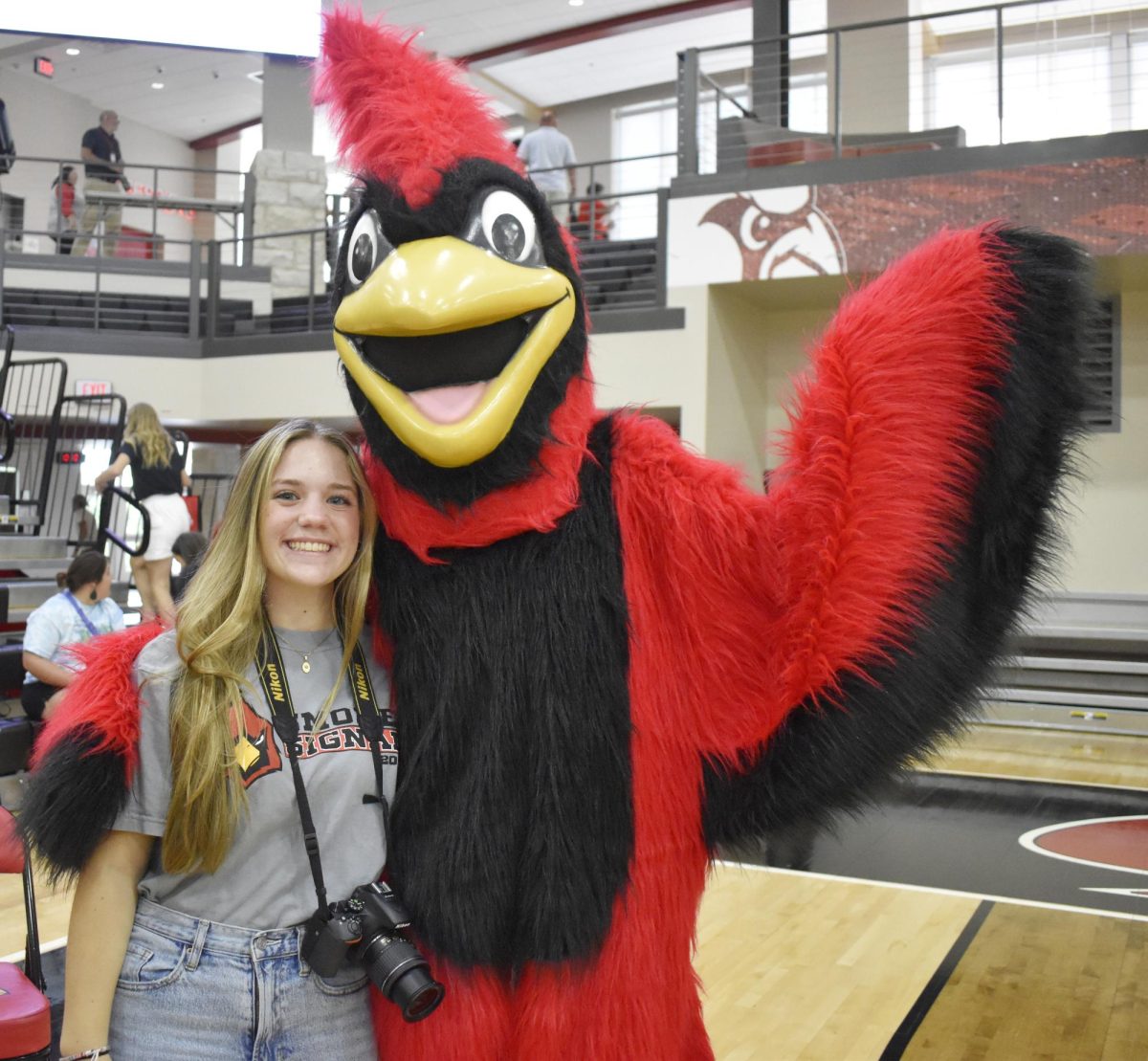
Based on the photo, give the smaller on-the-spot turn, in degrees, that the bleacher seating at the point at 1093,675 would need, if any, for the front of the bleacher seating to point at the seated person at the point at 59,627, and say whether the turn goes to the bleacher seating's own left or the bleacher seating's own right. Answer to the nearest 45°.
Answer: approximately 45° to the bleacher seating's own right

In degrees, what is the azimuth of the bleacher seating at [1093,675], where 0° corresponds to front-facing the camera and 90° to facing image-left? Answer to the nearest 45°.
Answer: approximately 0°

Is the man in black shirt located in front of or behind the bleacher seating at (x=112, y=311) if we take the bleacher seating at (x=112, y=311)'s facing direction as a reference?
behind

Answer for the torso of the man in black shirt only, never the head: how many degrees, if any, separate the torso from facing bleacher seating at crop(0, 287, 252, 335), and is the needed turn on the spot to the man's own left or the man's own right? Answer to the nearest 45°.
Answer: approximately 45° to the man's own right

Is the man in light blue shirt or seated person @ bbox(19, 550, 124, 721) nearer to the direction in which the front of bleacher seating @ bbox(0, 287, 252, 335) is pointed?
the seated person

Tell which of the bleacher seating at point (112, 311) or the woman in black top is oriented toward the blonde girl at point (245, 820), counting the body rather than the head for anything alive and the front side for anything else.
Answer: the bleacher seating
